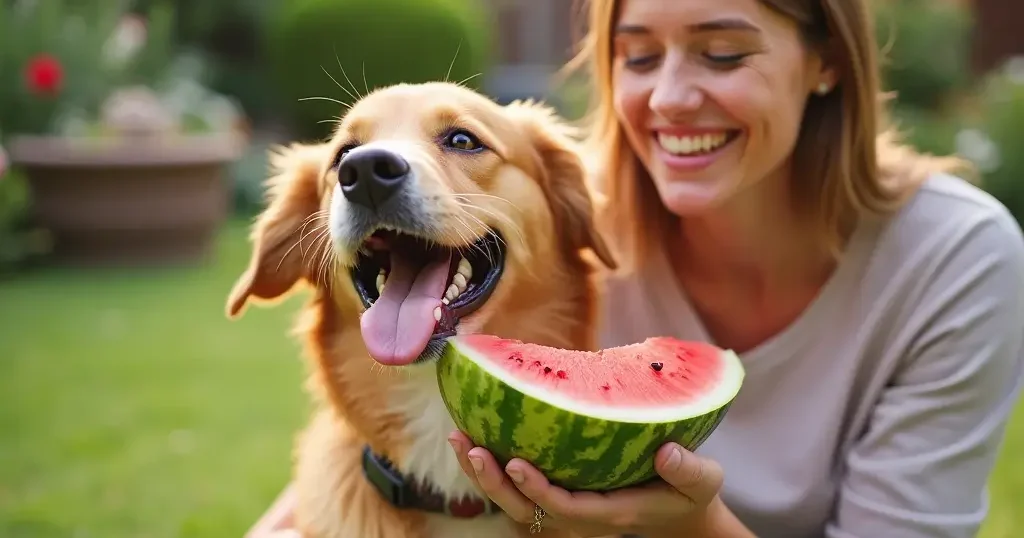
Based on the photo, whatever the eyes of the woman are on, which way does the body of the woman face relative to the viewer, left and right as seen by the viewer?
facing the viewer and to the left of the viewer

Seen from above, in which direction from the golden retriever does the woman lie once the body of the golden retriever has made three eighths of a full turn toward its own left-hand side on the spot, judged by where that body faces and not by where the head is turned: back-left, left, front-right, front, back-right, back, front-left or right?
front

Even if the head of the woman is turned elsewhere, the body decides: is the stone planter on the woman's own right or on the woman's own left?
on the woman's own right

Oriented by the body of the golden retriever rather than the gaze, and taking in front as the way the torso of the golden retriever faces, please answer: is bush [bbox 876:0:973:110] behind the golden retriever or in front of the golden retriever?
behind

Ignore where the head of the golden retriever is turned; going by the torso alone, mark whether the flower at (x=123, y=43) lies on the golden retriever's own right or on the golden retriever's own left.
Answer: on the golden retriever's own right

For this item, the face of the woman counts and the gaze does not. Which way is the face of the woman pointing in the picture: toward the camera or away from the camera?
toward the camera

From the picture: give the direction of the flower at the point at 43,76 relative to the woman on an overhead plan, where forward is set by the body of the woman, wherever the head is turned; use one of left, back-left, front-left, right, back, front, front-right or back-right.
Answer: right

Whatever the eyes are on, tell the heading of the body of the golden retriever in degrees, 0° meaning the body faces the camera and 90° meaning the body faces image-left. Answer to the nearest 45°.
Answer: approximately 45°

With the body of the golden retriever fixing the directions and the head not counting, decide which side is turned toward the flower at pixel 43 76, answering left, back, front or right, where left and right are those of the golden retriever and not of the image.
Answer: back

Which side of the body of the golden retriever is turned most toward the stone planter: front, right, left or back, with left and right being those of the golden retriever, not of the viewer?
back

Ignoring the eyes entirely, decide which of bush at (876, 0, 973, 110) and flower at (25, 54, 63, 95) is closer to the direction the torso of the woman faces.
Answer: the flower

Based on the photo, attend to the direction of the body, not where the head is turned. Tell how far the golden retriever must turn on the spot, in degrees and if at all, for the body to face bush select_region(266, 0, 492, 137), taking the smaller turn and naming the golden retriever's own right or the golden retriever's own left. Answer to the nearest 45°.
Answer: approximately 135° to the golden retriever's own right

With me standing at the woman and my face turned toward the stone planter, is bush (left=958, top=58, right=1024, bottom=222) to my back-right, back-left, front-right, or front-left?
front-right
